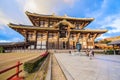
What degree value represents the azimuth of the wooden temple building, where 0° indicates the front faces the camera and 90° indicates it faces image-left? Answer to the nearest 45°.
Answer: approximately 0°
